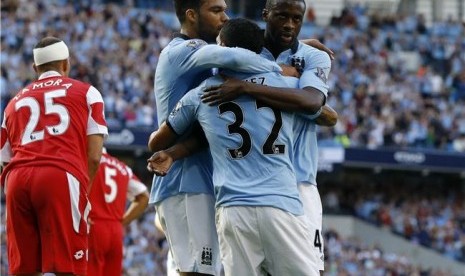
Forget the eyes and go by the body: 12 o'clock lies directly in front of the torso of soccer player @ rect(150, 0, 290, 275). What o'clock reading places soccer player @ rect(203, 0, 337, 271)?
soccer player @ rect(203, 0, 337, 271) is roughly at 12 o'clock from soccer player @ rect(150, 0, 290, 275).

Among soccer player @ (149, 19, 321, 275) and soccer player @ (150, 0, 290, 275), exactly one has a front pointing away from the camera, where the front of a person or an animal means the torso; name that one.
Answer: soccer player @ (149, 19, 321, 275)

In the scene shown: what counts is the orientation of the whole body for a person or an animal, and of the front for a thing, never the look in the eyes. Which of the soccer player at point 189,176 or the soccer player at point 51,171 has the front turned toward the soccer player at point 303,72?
the soccer player at point 189,176

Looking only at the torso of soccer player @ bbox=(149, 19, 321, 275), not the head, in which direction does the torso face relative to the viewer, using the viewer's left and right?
facing away from the viewer

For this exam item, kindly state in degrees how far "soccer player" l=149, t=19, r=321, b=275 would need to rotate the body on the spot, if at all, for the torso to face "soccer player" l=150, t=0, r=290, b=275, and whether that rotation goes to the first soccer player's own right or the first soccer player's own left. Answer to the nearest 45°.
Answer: approximately 45° to the first soccer player's own left

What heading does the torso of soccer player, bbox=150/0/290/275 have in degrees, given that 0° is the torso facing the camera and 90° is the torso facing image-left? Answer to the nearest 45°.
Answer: approximately 270°

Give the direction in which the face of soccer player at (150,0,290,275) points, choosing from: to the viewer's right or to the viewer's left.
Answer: to the viewer's right

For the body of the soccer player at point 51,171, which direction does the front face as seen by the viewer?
away from the camera

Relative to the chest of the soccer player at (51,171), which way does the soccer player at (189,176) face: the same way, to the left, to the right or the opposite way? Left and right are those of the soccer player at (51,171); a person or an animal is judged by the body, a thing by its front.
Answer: to the right

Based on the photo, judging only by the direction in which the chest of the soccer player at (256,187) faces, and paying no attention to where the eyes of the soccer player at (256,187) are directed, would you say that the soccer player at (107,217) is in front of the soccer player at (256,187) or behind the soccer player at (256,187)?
in front

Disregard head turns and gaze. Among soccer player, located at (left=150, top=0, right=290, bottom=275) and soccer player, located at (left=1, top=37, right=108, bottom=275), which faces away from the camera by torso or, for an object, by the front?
soccer player, located at (left=1, top=37, right=108, bottom=275)
